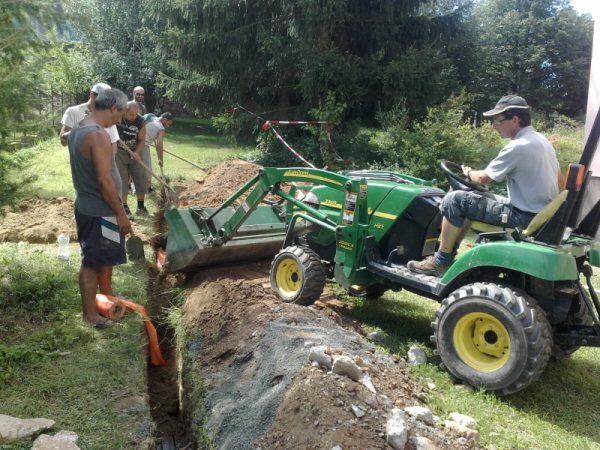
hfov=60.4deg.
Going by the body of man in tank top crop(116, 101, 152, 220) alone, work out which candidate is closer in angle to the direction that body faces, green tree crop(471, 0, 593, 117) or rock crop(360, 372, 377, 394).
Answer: the rock

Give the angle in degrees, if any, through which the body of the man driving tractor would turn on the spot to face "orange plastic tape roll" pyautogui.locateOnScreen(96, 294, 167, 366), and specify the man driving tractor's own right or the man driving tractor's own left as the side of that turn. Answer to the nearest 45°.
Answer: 0° — they already face it

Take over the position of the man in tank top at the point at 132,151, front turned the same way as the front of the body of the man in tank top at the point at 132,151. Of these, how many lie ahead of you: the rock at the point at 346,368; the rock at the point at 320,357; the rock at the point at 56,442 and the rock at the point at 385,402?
4

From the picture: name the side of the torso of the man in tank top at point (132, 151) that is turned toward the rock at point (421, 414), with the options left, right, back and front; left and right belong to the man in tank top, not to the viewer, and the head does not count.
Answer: front

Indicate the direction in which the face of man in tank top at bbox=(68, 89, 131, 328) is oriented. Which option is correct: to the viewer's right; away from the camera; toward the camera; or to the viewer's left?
to the viewer's right

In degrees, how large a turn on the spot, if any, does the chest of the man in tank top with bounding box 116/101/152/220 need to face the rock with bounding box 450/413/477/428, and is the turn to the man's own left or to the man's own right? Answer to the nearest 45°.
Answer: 0° — they already face it

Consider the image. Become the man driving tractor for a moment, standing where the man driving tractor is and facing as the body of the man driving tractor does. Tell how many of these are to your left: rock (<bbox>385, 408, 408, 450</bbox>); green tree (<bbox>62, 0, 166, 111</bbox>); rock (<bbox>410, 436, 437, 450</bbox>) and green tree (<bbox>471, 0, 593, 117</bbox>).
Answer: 2

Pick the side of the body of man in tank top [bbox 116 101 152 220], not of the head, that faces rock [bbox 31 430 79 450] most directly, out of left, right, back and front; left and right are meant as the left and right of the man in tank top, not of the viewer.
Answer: front

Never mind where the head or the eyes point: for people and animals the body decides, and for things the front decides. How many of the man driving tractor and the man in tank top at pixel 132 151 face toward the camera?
1

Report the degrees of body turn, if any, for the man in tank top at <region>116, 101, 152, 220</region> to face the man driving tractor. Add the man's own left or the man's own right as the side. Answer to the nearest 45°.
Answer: approximately 45° to the man's own left

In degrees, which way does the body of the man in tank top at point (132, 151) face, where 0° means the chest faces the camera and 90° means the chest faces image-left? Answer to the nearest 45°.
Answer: approximately 0°

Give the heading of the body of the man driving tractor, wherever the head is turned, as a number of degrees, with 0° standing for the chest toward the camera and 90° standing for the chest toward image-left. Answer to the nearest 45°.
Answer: approximately 90°

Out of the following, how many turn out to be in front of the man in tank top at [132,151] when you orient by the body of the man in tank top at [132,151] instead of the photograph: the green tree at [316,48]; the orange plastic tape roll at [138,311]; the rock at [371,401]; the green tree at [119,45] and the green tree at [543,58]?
2

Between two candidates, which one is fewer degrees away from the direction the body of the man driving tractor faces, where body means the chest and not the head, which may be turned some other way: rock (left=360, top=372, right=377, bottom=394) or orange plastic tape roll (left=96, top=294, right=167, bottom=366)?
the orange plastic tape roll

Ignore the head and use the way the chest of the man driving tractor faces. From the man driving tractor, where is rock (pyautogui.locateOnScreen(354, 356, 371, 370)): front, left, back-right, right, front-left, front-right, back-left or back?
front-left

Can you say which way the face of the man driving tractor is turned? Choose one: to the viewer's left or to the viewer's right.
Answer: to the viewer's left

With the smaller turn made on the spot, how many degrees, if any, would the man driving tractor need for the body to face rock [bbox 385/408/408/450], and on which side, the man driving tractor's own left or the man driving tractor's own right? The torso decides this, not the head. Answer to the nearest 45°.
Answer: approximately 90° to the man driving tractor's own left
